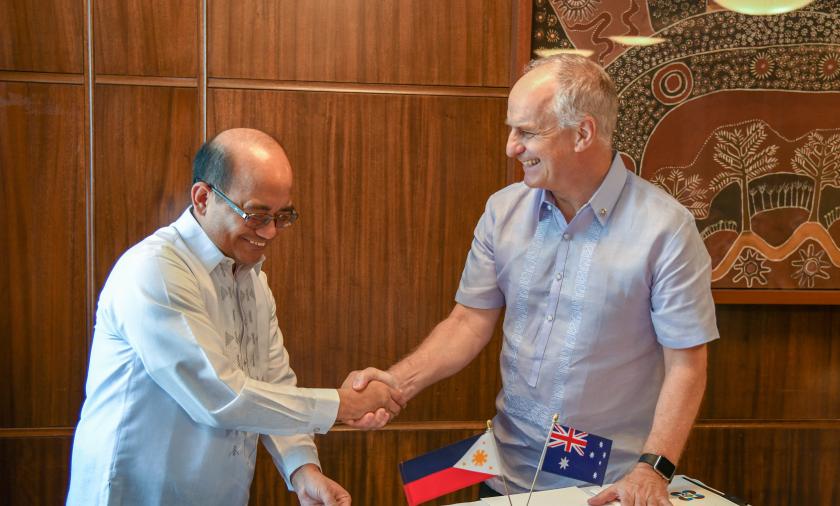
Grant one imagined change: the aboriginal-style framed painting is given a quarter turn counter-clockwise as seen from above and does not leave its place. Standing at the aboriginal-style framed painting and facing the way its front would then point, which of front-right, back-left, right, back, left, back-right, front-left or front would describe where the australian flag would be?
right

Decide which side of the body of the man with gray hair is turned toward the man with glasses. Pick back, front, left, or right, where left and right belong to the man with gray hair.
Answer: front

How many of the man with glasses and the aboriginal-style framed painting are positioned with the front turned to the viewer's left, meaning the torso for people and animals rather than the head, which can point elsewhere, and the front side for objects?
0

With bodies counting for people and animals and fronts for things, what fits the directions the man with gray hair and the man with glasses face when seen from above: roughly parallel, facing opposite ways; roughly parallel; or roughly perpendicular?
roughly perpendicular

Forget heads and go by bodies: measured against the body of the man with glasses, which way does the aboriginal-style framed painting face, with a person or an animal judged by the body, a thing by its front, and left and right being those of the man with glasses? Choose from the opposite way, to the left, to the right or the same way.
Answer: to the right

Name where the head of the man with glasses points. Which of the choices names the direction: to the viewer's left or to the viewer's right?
to the viewer's right

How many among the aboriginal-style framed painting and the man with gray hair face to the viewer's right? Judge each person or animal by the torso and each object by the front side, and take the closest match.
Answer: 0

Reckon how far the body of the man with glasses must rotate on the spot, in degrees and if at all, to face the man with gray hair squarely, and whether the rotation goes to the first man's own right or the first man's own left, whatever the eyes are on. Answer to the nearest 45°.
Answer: approximately 45° to the first man's own left

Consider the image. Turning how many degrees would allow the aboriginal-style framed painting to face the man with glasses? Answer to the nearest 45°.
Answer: approximately 45° to its right

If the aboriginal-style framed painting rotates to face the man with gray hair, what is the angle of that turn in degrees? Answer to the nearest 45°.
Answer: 0° — it already faces them

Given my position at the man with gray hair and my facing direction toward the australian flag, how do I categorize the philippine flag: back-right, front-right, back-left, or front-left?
front-right

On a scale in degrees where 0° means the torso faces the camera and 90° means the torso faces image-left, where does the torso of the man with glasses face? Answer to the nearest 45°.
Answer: approximately 315°

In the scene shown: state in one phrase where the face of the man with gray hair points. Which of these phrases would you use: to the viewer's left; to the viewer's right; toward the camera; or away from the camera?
to the viewer's left

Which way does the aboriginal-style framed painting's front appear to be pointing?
toward the camera
